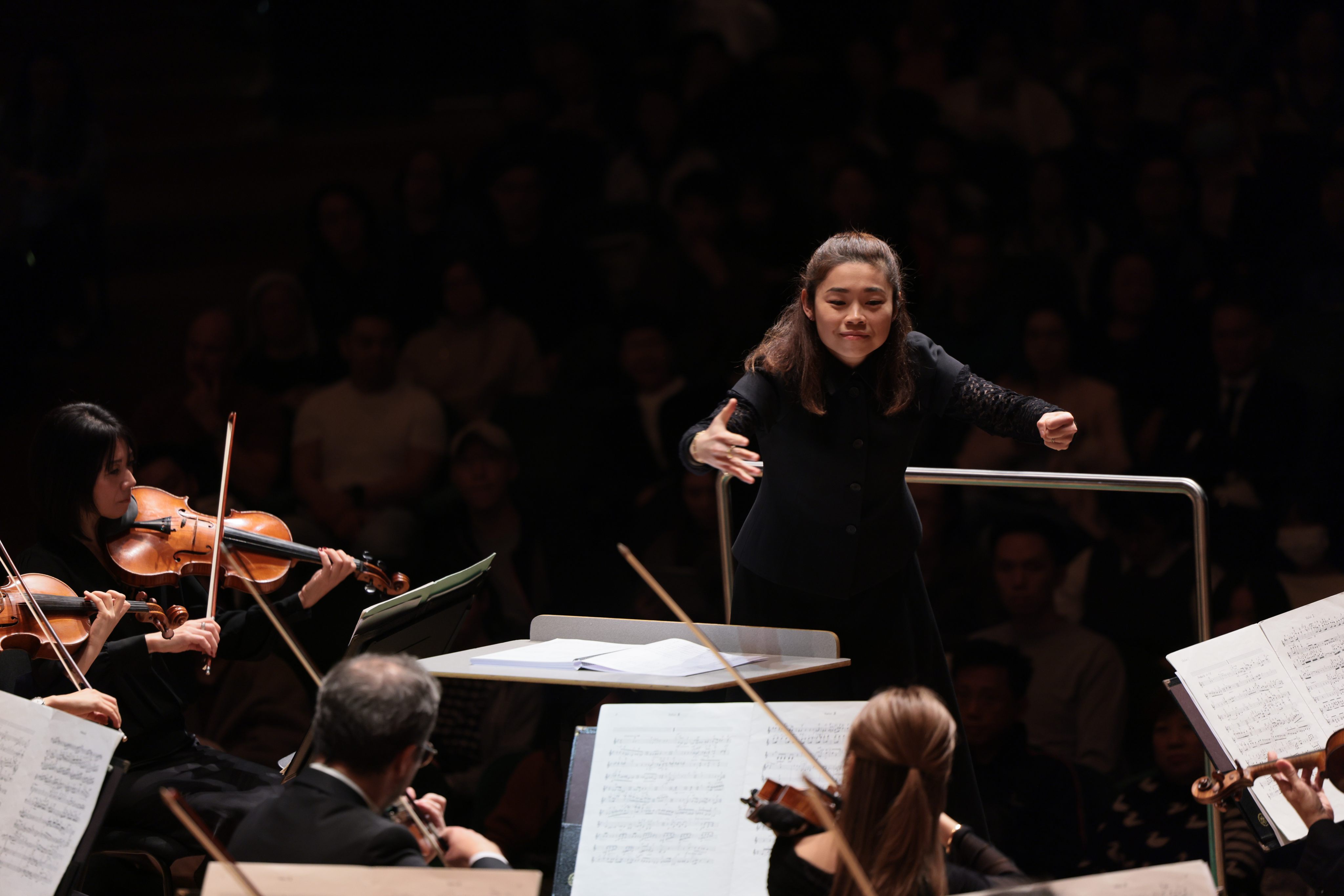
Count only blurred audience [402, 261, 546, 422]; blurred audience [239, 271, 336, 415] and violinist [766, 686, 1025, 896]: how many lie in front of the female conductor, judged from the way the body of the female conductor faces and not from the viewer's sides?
1

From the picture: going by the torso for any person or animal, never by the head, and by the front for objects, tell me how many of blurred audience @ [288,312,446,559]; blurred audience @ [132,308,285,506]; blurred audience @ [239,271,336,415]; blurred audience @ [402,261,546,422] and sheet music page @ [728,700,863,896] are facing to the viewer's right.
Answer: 0

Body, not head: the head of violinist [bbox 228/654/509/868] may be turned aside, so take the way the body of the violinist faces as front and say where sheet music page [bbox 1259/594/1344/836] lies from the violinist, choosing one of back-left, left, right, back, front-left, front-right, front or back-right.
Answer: front-right

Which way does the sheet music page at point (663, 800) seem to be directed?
toward the camera

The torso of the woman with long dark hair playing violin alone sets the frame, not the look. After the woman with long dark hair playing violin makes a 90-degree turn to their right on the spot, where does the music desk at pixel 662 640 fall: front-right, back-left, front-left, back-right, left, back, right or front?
front-left

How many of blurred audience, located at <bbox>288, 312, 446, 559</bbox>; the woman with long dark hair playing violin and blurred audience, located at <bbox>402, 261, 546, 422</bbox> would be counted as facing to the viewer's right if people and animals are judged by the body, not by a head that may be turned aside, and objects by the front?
1

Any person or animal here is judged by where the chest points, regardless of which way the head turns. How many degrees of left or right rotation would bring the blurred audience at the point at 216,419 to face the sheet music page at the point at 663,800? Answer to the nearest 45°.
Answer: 0° — they already face it

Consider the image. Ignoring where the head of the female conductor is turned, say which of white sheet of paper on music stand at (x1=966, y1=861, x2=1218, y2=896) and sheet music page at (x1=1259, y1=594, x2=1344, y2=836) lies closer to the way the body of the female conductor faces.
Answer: the white sheet of paper on music stand

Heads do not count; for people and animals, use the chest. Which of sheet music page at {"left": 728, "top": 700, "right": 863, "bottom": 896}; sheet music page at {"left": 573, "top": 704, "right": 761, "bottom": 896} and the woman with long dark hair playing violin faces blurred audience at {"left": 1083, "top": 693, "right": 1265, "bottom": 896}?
the woman with long dark hair playing violin

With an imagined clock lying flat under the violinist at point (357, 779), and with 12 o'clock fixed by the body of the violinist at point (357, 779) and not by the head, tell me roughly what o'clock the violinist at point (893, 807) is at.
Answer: the violinist at point (893, 807) is roughly at 2 o'clock from the violinist at point (357, 779).

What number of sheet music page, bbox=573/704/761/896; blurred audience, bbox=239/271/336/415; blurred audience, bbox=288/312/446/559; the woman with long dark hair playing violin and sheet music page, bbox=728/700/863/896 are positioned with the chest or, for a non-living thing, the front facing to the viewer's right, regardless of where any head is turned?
1

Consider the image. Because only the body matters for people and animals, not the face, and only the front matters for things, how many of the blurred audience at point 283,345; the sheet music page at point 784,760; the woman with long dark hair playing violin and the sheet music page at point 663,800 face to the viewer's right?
1

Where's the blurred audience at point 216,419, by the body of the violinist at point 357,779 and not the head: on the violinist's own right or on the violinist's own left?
on the violinist's own left

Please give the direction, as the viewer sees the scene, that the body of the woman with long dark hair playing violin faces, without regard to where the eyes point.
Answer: to the viewer's right

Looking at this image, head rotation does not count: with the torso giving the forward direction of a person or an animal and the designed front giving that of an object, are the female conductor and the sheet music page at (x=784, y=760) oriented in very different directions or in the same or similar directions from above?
same or similar directions

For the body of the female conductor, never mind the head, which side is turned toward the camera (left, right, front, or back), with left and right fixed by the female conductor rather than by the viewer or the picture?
front

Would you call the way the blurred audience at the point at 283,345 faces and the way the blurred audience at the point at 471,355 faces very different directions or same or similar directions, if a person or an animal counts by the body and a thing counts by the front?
same or similar directions

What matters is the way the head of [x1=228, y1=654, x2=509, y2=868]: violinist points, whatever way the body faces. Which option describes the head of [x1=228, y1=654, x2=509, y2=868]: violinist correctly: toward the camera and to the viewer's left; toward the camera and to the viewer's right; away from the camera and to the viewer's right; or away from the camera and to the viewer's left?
away from the camera and to the viewer's right

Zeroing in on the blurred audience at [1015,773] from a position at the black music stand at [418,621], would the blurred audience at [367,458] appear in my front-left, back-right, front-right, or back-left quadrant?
front-left
